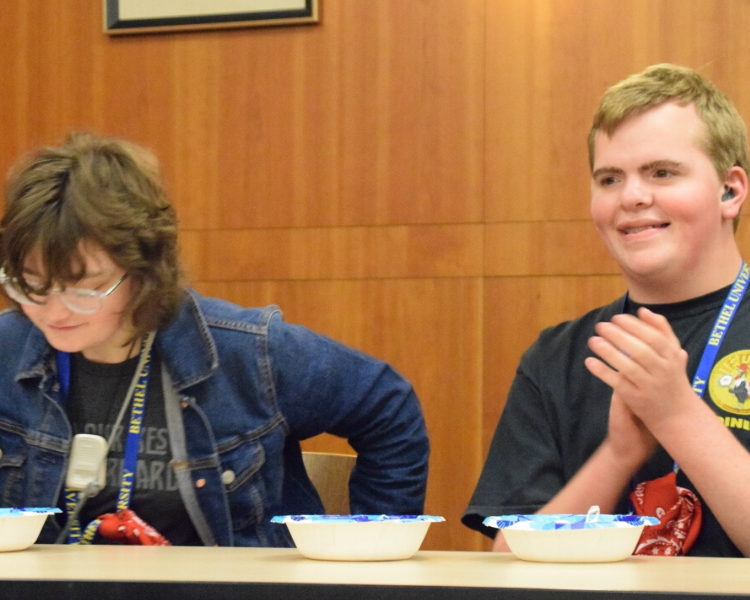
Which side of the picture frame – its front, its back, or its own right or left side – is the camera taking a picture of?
front

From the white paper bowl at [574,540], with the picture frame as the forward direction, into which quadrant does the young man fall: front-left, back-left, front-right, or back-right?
front-right

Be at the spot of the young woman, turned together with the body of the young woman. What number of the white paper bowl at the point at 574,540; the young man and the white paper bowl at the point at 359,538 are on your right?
0

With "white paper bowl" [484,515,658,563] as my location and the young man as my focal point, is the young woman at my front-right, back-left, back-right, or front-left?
front-left

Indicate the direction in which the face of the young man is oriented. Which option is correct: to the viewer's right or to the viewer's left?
to the viewer's left

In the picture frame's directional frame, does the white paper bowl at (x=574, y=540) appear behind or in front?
in front

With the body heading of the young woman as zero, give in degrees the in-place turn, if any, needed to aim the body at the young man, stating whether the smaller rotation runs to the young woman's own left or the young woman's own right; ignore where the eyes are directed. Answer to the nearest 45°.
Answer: approximately 135° to the young woman's own left

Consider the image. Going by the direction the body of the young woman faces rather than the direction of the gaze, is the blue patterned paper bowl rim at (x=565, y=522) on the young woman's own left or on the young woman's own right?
on the young woman's own left

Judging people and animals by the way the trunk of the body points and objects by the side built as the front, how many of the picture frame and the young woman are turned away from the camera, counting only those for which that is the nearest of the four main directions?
0

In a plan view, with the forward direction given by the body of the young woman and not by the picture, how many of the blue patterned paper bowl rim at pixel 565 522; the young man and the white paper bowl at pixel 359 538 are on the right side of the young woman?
0

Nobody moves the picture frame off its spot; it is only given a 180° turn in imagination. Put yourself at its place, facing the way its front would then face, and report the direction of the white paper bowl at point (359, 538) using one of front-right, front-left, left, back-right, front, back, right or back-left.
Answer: back

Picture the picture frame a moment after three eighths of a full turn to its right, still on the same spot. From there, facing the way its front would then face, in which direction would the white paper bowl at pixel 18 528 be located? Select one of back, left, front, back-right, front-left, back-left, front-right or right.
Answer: back-left

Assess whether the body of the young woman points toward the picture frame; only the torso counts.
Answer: no

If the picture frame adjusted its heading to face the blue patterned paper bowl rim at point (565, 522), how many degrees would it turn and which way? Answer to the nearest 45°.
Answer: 0° — it already faces it
